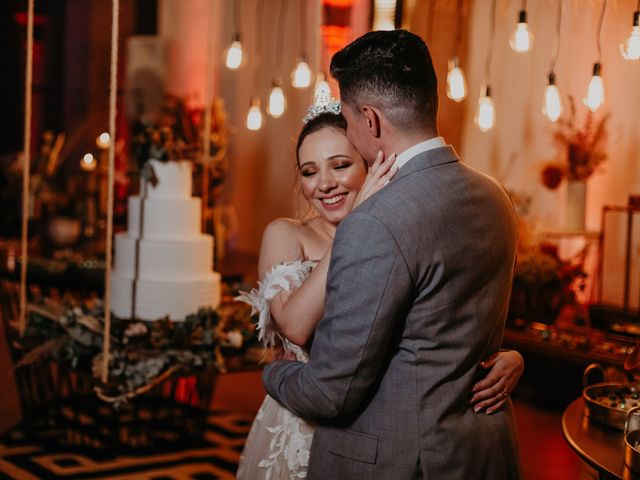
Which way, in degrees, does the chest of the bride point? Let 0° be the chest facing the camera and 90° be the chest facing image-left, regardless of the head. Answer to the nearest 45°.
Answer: approximately 315°

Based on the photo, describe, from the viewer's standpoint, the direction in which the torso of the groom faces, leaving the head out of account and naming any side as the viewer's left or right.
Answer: facing away from the viewer and to the left of the viewer

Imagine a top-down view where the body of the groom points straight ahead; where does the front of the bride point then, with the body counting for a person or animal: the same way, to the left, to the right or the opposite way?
the opposite way

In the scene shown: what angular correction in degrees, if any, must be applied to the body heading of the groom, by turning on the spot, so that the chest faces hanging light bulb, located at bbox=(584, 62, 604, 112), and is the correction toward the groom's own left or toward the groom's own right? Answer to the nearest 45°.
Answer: approximately 45° to the groom's own right

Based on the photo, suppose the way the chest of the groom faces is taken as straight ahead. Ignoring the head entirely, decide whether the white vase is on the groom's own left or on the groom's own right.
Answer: on the groom's own right

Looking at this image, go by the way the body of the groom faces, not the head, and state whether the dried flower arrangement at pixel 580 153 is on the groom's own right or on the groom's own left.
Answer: on the groom's own right

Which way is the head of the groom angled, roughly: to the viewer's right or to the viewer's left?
to the viewer's left
